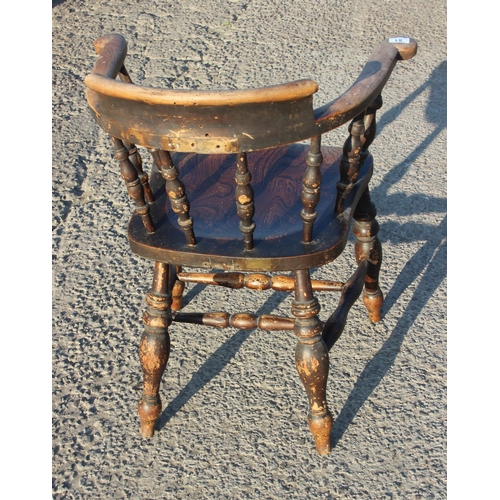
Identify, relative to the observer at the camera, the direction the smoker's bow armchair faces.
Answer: facing away from the viewer
